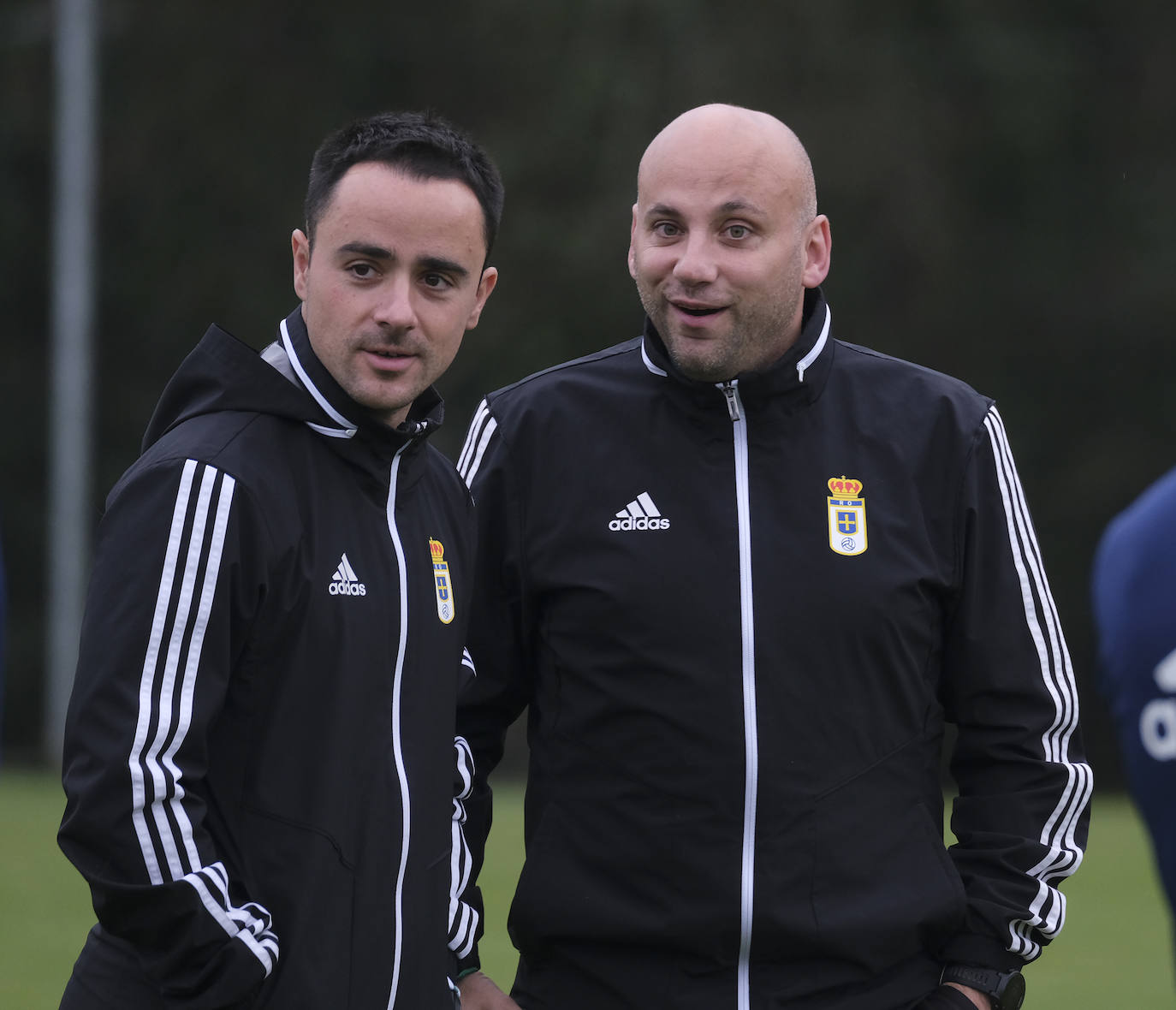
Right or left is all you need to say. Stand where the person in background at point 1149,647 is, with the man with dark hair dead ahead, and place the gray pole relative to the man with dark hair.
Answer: right

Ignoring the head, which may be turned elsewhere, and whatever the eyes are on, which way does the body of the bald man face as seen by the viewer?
toward the camera

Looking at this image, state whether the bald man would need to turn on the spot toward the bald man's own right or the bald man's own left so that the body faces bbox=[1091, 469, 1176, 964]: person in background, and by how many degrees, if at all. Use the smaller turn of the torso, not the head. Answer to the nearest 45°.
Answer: approximately 135° to the bald man's own left

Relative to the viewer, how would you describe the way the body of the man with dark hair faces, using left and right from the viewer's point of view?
facing the viewer and to the right of the viewer

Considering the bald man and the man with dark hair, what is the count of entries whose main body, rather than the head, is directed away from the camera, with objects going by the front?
0

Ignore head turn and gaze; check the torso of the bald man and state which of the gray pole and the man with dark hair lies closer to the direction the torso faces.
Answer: the man with dark hair

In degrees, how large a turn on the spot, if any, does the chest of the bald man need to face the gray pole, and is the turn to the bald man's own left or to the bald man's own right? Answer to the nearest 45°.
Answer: approximately 135° to the bald man's own right

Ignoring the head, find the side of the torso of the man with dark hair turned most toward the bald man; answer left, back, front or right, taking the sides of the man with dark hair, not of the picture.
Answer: left

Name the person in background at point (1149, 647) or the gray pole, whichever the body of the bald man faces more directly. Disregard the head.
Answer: the person in background
